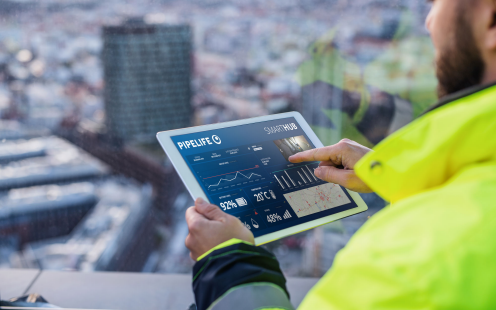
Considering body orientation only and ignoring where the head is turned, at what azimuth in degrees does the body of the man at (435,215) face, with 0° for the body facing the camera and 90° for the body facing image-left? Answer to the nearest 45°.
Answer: approximately 135°

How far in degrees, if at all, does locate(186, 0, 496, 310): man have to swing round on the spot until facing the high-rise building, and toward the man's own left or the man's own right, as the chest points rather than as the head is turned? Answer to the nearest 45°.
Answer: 0° — they already face it
